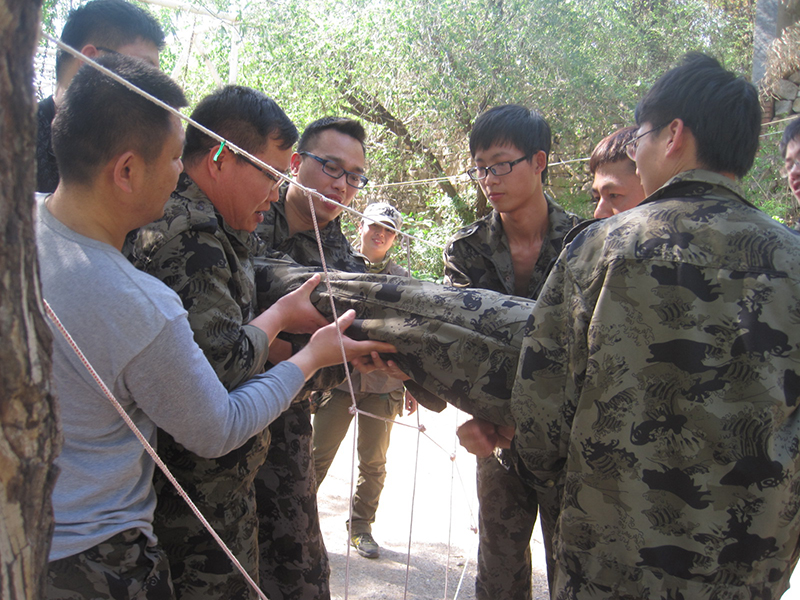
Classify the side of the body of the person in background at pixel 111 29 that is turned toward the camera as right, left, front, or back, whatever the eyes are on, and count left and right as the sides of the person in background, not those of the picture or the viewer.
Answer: right

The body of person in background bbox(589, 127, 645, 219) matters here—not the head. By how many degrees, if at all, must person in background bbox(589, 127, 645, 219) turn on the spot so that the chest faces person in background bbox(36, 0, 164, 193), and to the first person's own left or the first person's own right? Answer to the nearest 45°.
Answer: approximately 45° to the first person's own right

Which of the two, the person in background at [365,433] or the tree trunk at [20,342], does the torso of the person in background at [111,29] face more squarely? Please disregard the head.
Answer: the person in background

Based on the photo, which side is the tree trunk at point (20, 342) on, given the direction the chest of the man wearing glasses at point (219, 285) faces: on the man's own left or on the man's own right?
on the man's own right

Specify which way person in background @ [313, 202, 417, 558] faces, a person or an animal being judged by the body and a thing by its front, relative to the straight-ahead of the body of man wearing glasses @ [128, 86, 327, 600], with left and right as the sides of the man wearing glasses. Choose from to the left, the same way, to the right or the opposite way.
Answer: to the right

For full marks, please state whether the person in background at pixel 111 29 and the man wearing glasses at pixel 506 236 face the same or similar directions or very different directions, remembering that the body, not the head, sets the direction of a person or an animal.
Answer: very different directions

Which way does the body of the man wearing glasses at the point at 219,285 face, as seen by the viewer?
to the viewer's right

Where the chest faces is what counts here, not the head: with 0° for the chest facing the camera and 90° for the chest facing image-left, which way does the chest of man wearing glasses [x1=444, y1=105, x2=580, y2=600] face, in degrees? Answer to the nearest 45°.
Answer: approximately 45°
